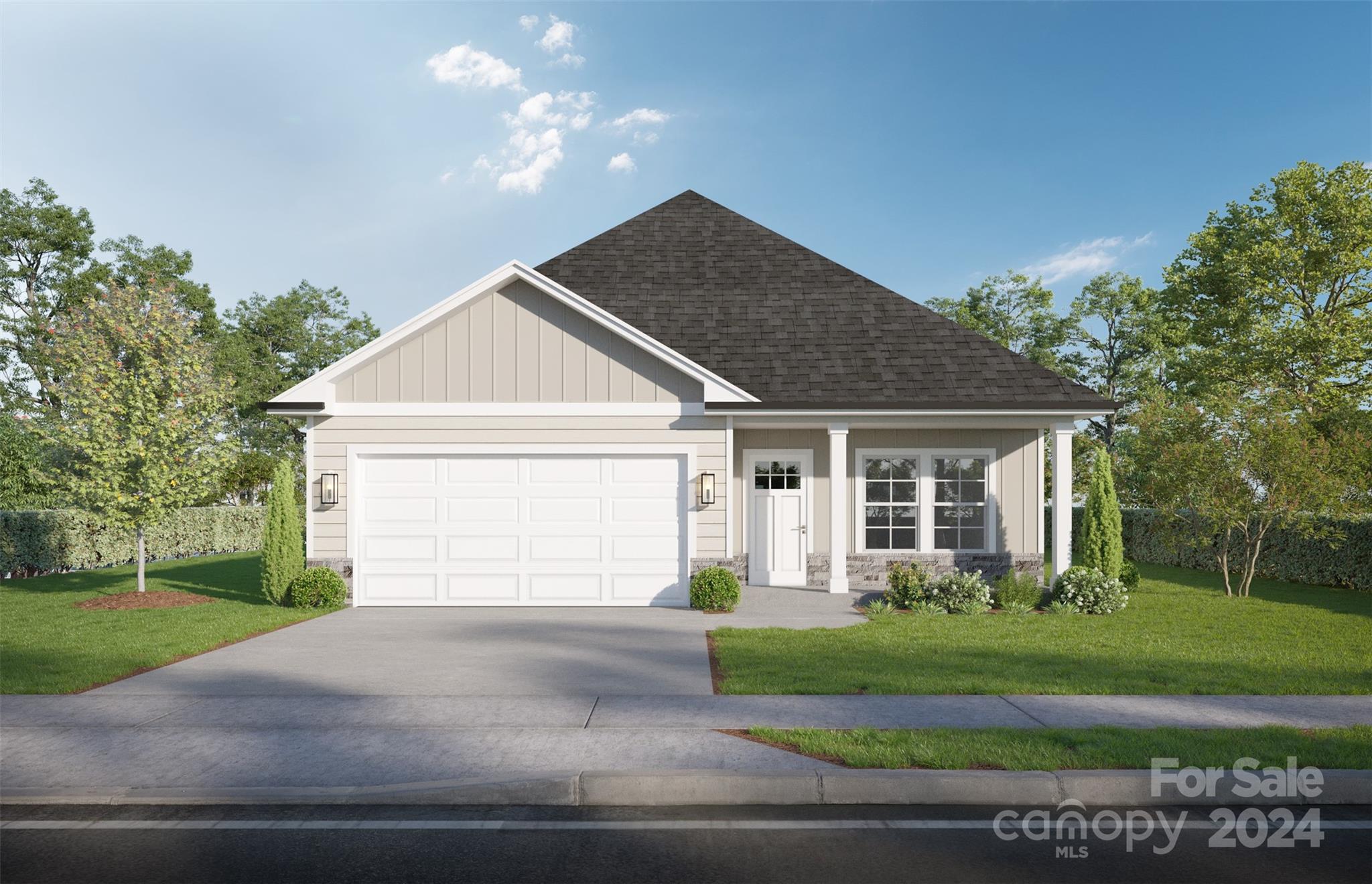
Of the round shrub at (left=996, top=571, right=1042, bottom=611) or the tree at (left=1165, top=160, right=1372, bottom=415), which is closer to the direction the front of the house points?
the round shrub

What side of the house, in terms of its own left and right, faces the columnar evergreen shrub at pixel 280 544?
right

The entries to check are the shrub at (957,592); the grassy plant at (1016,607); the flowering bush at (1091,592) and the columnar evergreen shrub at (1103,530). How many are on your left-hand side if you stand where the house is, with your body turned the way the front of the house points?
4

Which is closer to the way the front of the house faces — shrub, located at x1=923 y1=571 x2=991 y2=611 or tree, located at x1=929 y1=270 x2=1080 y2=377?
the shrub

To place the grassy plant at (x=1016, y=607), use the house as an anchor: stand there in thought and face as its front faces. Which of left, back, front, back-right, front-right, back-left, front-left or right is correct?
left

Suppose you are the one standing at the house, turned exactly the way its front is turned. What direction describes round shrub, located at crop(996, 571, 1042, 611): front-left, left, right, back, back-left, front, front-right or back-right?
left

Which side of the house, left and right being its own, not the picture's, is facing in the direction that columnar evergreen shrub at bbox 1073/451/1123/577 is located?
left

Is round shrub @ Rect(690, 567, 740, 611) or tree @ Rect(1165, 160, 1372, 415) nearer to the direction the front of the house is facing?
the round shrub

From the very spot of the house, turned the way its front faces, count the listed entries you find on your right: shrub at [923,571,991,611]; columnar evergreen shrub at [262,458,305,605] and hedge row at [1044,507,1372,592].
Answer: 1

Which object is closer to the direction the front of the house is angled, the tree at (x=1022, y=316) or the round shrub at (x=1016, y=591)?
the round shrub

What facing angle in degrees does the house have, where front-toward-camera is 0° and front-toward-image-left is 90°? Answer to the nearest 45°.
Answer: approximately 0°

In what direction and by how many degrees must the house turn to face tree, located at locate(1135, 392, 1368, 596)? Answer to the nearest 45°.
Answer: approximately 90° to its left

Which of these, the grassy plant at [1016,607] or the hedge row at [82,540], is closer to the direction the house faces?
the grassy plant

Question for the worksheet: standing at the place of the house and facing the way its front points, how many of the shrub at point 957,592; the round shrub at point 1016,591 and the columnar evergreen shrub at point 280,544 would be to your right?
1
